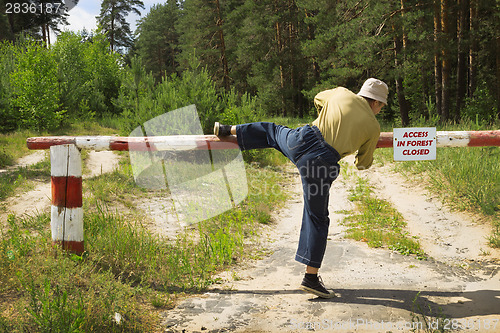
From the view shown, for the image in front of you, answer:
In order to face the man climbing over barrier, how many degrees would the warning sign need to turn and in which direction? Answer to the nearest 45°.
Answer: approximately 45° to its right

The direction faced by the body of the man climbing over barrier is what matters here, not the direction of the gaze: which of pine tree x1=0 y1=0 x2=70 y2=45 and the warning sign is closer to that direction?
the warning sign

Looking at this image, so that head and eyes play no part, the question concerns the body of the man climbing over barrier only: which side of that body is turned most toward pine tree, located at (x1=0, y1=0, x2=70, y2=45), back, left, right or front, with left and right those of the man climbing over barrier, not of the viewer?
left

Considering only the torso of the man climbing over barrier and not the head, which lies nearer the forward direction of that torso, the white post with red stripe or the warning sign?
the warning sign

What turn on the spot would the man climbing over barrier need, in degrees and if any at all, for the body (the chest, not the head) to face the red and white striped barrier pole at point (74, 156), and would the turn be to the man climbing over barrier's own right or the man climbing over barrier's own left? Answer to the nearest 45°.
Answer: approximately 135° to the man climbing over barrier's own left

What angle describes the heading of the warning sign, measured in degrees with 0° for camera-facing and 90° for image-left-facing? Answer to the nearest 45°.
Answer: approximately 0°

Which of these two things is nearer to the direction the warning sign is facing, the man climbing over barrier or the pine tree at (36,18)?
the man climbing over barrier

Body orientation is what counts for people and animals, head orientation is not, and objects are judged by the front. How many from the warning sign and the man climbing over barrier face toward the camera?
1

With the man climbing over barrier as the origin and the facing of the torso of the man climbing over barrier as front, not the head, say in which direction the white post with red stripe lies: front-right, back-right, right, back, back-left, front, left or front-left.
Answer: back-left

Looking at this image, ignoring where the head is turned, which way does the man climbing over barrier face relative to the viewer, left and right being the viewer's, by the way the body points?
facing away from the viewer and to the right of the viewer
